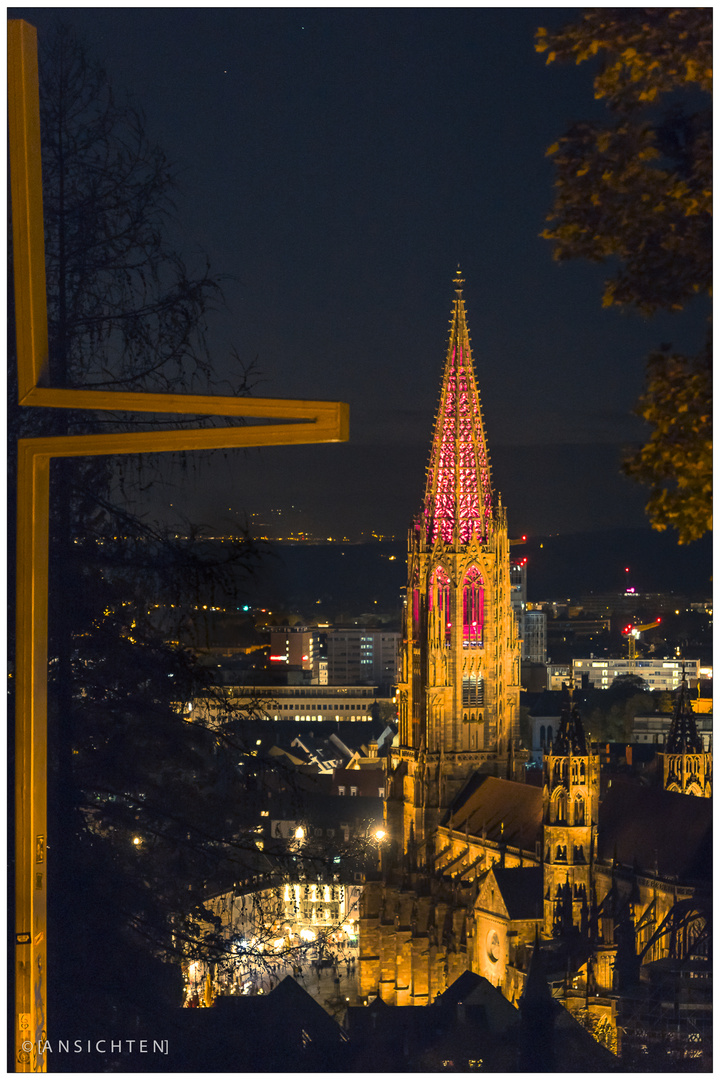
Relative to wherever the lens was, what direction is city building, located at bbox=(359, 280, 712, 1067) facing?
facing away from the viewer and to the left of the viewer

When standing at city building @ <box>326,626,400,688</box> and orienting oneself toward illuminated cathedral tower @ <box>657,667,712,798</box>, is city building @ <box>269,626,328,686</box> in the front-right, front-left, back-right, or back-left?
back-right

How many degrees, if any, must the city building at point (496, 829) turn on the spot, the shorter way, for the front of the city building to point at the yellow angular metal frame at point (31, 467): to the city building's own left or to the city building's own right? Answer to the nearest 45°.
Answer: approximately 135° to the city building's own left

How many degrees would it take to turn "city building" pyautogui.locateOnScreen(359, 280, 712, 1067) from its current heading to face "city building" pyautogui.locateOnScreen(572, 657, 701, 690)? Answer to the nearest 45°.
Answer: approximately 90° to its right
